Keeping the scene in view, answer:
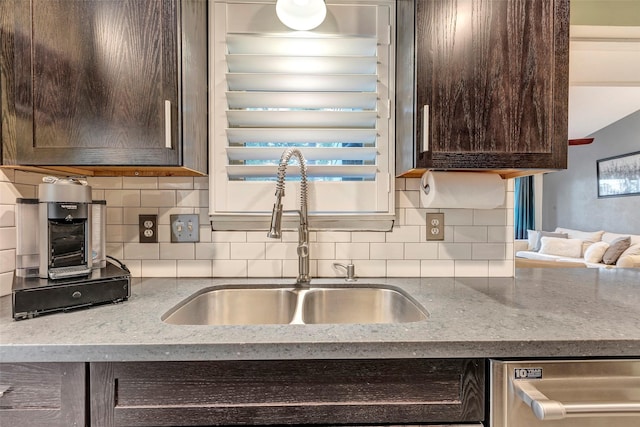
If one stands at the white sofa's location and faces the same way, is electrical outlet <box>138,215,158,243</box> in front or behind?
in front

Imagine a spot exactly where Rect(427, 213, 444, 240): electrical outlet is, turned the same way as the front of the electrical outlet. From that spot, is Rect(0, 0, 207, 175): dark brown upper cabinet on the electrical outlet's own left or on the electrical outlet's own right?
on the electrical outlet's own right

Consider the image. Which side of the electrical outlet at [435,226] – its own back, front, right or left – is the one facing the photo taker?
front

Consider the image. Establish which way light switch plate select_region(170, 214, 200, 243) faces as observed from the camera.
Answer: facing the viewer

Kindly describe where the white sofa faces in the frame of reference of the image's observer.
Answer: facing the viewer and to the left of the viewer
